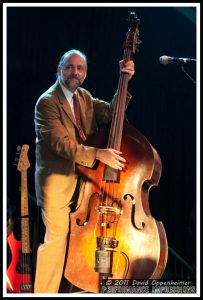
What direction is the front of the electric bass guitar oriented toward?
toward the camera

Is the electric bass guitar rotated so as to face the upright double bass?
no

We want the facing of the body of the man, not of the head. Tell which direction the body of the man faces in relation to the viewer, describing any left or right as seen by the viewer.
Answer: facing the viewer and to the right of the viewer

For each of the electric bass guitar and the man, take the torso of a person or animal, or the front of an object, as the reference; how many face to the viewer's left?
0
